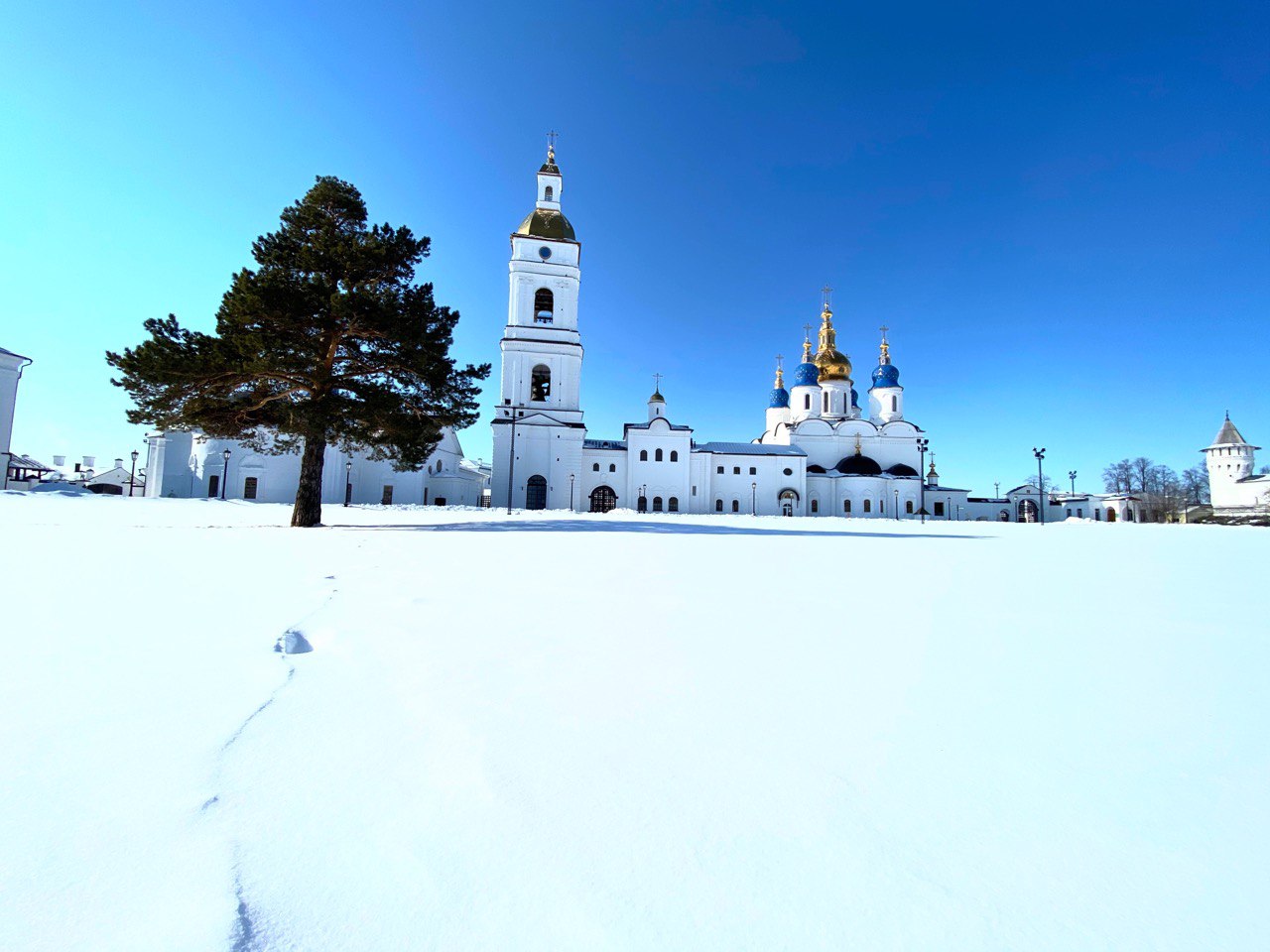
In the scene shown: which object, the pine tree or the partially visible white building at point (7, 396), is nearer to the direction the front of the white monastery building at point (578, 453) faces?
the pine tree

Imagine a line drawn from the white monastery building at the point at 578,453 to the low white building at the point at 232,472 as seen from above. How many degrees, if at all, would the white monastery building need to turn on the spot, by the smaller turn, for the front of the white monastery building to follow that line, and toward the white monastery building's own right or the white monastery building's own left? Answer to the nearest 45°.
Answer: approximately 45° to the white monastery building's own right

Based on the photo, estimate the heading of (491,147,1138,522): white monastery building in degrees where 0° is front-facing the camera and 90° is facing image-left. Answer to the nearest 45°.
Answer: approximately 0°

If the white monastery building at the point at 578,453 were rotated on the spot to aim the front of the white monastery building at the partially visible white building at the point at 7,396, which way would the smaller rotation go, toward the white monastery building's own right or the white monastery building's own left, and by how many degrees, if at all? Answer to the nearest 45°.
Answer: approximately 45° to the white monastery building's own right
